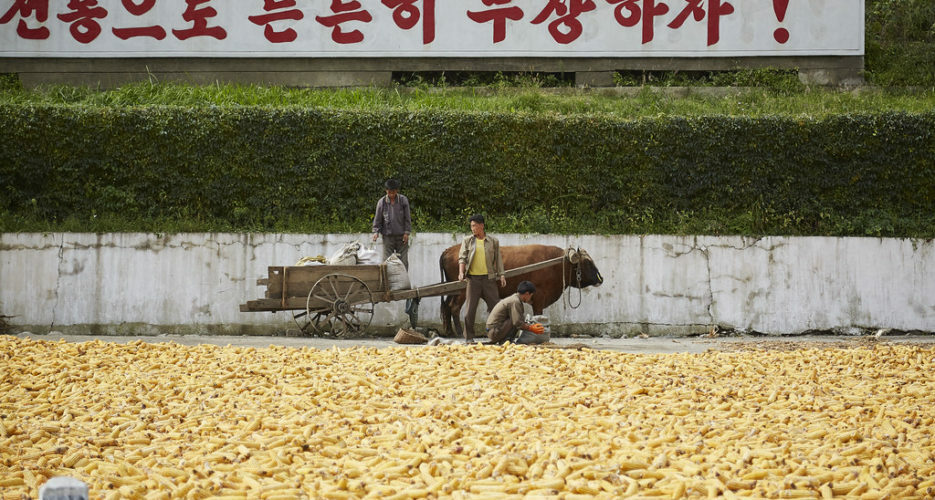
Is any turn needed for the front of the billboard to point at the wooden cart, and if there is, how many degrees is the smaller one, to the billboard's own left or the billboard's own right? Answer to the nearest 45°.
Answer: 0° — it already faces it

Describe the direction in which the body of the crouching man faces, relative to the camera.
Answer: to the viewer's right

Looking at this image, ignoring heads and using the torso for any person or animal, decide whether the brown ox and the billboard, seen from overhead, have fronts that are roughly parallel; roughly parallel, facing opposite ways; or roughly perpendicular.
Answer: roughly perpendicular

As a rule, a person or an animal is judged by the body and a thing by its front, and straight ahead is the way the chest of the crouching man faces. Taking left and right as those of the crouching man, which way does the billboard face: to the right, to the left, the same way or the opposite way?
to the right

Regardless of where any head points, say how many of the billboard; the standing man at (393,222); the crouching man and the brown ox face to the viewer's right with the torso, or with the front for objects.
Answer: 2

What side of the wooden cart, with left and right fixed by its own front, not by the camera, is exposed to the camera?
right

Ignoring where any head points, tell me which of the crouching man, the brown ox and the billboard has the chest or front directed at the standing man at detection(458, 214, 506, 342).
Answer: the billboard

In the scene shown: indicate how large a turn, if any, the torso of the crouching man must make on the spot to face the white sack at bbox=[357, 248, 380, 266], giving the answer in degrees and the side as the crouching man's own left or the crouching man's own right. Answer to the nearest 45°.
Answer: approximately 135° to the crouching man's own left

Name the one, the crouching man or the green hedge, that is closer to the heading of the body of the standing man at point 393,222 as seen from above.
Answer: the crouching man

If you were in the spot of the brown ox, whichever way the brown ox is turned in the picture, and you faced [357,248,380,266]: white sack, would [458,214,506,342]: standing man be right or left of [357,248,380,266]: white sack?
left

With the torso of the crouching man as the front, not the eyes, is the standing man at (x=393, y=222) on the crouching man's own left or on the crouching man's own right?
on the crouching man's own left

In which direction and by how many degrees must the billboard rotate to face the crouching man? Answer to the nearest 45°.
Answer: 0° — it already faces them

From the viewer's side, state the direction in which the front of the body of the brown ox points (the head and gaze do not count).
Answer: to the viewer's right

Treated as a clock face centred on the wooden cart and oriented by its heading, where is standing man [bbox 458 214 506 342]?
The standing man is roughly at 12 o'clock from the wooden cart.

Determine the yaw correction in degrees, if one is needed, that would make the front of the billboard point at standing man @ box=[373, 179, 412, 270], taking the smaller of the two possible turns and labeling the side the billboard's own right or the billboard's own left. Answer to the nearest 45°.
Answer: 0° — it already faces them
